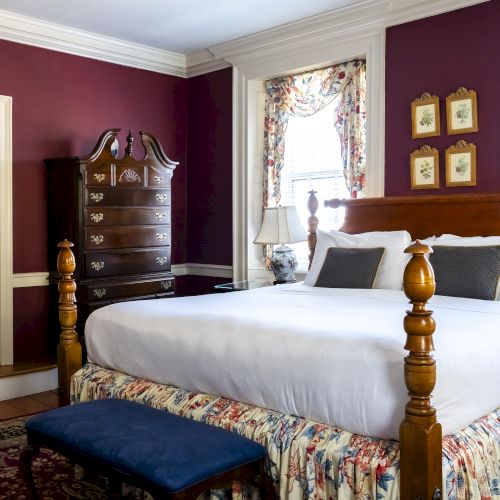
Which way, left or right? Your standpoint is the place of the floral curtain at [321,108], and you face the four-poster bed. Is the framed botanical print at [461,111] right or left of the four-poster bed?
left

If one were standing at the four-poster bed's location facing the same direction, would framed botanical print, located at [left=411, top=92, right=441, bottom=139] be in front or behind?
behind

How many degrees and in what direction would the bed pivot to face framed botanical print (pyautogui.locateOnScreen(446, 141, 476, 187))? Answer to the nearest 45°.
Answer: approximately 180°

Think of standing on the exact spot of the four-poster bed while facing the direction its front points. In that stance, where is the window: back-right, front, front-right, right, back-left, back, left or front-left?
back-right

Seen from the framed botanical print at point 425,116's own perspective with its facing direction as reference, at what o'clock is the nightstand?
The nightstand is roughly at 2 o'clock from the framed botanical print.

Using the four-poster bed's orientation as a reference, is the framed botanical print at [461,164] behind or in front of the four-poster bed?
behind

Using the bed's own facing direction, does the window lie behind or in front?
behind

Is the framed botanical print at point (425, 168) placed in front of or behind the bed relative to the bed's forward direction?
behind

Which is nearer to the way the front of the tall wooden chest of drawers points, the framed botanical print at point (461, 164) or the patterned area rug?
the framed botanical print

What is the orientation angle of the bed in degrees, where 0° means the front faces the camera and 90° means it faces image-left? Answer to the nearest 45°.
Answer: approximately 45°

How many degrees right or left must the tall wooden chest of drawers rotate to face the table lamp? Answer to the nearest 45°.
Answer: approximately 45° to its left
